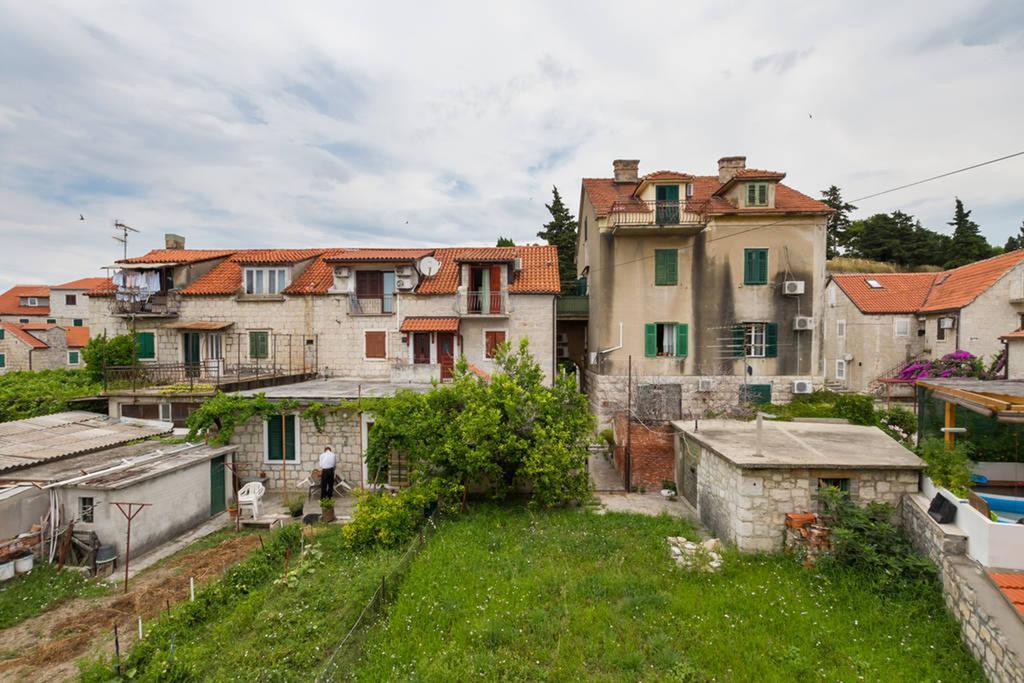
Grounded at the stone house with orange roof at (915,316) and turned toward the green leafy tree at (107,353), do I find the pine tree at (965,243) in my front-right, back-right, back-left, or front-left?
back-right

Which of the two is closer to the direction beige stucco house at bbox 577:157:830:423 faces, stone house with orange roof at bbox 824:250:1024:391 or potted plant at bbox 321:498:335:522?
the potted plant

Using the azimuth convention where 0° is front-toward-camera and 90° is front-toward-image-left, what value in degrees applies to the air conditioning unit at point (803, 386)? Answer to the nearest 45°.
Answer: approximately 0°

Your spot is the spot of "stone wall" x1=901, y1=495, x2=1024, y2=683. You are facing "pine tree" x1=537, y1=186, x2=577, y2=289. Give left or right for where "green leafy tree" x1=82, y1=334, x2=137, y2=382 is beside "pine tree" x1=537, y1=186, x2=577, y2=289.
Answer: left

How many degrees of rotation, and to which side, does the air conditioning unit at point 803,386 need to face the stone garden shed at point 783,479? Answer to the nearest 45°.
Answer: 0° — it already faces it

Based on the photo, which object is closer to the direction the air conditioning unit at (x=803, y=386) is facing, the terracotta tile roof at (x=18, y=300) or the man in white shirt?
the man in white shirt

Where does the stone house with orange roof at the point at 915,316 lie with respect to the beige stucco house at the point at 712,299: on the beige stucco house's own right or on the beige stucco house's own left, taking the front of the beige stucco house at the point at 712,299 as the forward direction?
on the beige stucco house's own left

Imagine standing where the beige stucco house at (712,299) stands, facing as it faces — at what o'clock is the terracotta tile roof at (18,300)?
The terracotta tile roof is roughly at 3 o'clock from the beige stucco house.

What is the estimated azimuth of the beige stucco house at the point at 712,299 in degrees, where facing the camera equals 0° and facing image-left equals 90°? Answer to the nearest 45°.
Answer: approximately 0°

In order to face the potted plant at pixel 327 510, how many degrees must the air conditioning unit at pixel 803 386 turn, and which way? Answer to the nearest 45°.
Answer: approximately 45° to its right
